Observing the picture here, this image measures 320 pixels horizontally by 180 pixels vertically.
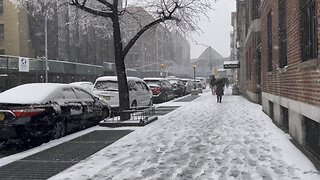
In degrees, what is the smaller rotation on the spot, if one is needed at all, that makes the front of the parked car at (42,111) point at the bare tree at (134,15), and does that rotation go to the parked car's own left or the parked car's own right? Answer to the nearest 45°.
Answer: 0° — it already faces it

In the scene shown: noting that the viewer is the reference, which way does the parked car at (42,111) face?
facing away from the viewer and to the right of the viewer

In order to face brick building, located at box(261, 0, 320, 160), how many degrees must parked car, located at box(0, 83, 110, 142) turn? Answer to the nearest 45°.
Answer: approximately 90° to its right

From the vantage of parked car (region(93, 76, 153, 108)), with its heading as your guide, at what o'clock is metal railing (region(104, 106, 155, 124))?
The metal railing is roughly at 4 o'clock from the parked car.
